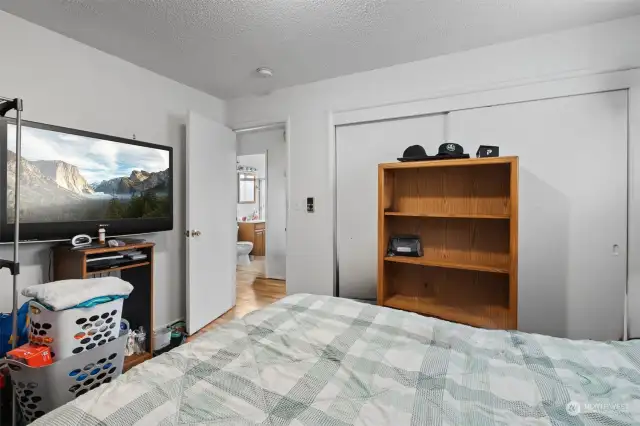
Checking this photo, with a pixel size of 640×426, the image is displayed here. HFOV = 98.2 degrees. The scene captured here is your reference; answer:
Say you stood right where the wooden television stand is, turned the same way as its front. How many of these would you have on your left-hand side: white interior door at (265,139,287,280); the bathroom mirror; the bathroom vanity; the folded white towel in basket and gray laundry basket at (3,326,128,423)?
3

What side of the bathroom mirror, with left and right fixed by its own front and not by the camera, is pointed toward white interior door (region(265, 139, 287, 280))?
front

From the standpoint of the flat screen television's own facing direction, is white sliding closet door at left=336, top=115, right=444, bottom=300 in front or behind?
in front

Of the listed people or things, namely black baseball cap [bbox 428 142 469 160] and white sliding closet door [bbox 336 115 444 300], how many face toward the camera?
2

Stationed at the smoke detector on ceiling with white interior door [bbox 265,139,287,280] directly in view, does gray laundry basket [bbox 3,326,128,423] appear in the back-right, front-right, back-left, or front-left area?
back-left

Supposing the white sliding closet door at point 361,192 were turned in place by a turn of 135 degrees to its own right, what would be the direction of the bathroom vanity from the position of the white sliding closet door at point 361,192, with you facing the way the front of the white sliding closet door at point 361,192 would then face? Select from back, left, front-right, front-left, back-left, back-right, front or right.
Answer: front

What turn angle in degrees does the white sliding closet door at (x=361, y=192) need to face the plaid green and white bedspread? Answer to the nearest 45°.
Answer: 0° — it already faces it

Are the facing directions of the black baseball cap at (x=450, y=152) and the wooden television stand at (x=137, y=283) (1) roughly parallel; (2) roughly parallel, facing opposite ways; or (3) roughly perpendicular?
roughly perpendicular

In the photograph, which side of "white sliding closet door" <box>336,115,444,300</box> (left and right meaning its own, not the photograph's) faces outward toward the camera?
front

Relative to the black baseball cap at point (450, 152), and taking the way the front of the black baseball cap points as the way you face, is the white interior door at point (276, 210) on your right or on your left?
on your right

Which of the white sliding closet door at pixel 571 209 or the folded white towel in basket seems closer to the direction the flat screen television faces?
the white sliding closet door

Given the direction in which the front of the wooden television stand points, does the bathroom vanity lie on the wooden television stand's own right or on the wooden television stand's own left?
on the wooden television stand's own left

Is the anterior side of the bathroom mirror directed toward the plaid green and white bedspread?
yes

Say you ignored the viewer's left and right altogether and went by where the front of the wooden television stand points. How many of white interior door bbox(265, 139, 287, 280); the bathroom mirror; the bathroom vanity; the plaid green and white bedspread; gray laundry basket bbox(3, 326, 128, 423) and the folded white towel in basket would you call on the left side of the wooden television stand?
3

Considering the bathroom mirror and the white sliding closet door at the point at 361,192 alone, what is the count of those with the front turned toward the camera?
2

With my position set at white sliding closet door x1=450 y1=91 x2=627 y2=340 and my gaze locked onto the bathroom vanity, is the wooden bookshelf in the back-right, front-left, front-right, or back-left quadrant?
front-left
